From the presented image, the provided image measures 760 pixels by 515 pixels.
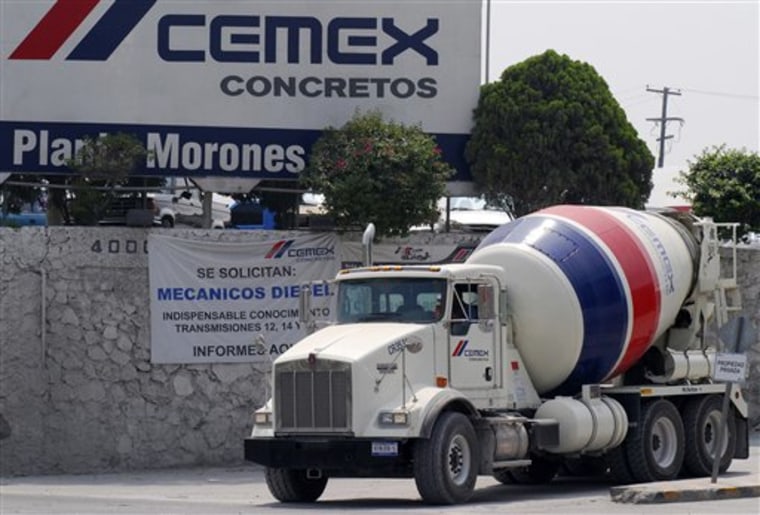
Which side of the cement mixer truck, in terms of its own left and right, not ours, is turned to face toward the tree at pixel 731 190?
back

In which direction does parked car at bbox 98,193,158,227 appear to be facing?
to the viewer's left

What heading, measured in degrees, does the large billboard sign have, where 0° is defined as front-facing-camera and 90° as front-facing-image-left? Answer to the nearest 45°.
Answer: approximately 0°

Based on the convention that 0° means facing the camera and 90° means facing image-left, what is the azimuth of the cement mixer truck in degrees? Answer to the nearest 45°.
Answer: approximately 45°

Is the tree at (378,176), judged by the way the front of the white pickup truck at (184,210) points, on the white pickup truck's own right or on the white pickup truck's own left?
on the white pickup truck's own left

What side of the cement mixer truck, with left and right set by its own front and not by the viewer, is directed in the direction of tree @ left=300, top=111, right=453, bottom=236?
right

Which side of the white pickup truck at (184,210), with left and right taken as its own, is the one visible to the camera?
left

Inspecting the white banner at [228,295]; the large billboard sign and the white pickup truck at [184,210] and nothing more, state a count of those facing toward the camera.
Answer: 2

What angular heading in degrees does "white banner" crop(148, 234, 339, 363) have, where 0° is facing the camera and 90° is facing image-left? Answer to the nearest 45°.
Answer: approximately 0°

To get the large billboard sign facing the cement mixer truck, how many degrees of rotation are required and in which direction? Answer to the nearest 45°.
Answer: approximately 45° to its left
